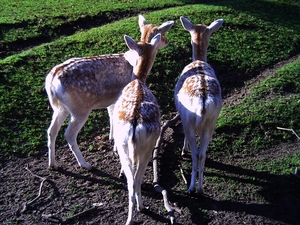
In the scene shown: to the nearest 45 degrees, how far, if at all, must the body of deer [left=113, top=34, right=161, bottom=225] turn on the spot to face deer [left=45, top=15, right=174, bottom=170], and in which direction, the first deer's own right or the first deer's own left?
approximately 45° to the first deer's own left

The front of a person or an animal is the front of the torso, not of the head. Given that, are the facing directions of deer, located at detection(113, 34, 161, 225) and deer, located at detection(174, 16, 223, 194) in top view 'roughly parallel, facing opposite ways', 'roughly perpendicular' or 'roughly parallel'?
roughly parallel

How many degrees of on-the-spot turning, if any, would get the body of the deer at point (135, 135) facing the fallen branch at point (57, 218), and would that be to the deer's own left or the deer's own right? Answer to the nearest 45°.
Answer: approximately 90° to the deer's own left

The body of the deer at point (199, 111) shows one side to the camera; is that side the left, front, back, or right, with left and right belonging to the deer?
back

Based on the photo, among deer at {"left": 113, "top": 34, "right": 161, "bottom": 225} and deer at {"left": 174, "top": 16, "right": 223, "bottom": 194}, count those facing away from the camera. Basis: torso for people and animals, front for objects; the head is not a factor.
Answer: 2

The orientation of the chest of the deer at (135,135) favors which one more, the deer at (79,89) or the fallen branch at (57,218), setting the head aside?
the deer

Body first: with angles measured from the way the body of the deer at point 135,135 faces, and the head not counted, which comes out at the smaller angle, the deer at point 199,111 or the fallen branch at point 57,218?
the deer

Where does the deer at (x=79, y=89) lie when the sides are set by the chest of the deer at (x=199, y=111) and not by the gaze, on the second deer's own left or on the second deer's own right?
on the second deer's own left

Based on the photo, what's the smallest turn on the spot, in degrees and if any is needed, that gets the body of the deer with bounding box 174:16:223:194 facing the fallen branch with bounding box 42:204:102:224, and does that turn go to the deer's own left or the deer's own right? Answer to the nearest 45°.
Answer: approximately 135° to the deer's own left

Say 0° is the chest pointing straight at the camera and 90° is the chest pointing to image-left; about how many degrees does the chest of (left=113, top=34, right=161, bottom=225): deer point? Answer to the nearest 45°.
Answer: approximately 180°
